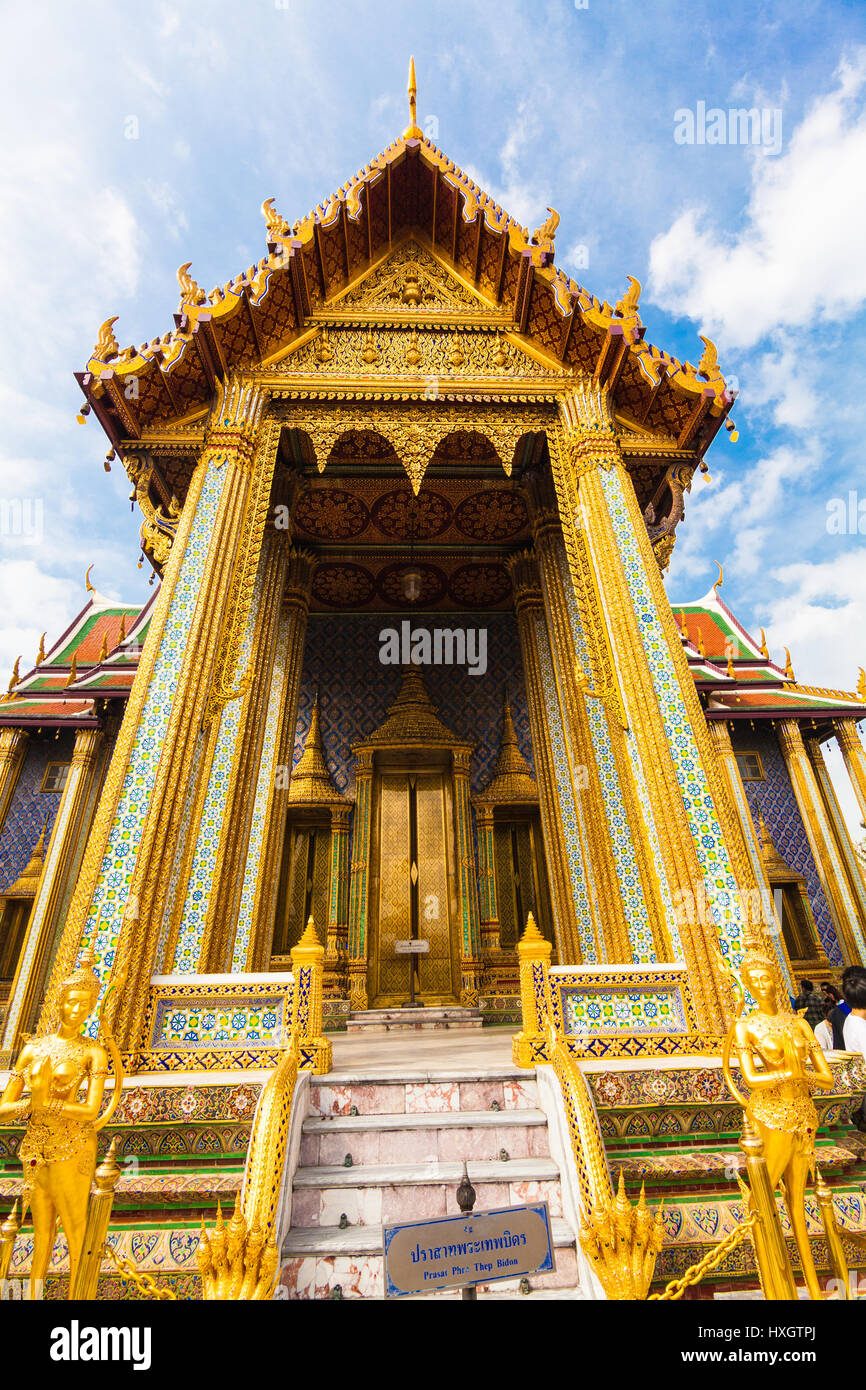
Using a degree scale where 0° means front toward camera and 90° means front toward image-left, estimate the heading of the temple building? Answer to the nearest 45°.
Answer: approximately 0°
